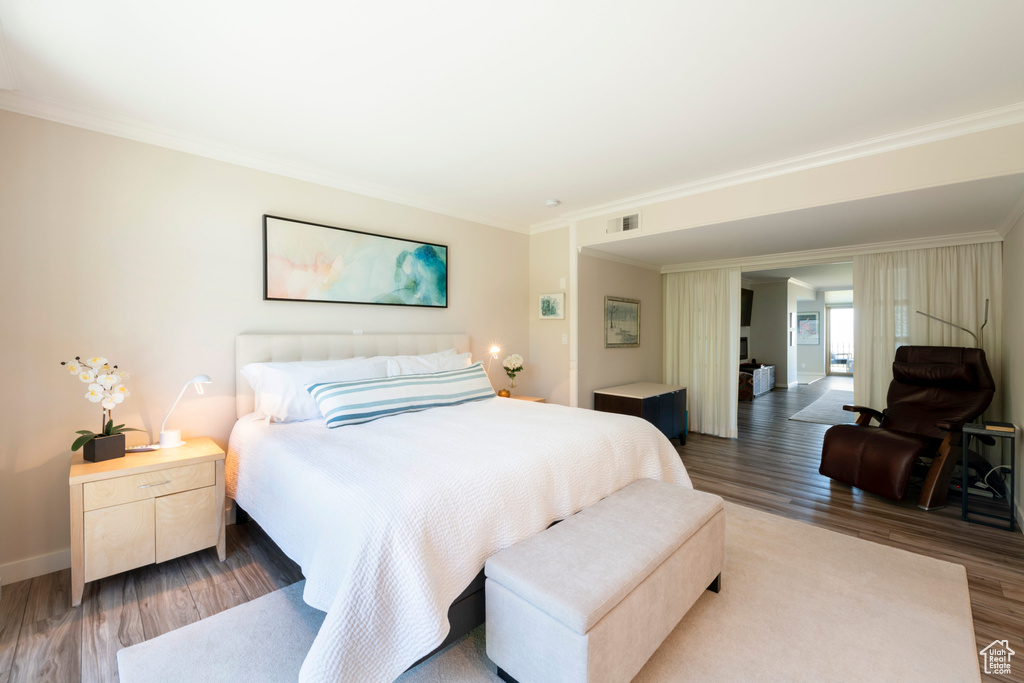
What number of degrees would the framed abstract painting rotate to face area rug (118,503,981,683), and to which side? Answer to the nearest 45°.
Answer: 0° — it already faces it

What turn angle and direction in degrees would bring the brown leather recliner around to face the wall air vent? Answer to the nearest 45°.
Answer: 0° — it already faces it

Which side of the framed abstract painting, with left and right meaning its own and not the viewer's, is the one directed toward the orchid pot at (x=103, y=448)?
right

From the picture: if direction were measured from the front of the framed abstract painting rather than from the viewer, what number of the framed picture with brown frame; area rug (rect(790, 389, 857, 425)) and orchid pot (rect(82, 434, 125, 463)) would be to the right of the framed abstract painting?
1

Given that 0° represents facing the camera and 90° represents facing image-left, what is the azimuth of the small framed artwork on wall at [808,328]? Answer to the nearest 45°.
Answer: approximately 0°

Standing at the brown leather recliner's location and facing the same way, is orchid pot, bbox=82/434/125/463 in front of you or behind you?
in front

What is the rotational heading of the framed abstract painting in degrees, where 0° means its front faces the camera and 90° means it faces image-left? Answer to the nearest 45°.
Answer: approximately 315°

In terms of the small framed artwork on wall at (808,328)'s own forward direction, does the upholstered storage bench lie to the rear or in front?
in front

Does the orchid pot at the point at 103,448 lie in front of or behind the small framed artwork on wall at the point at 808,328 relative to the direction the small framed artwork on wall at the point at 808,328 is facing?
in front

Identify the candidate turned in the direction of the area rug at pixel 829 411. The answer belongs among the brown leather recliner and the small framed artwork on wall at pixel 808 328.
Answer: the small framed artwork on wall
